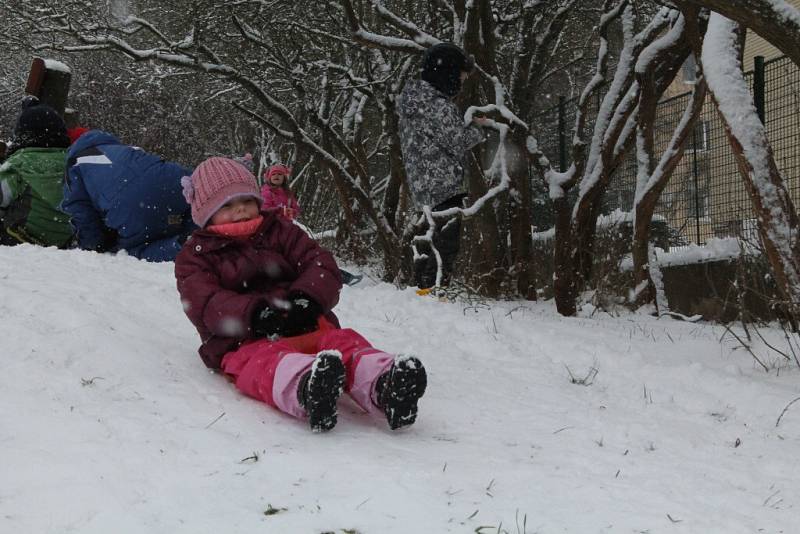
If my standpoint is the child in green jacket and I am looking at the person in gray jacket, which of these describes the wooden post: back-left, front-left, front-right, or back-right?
back-left

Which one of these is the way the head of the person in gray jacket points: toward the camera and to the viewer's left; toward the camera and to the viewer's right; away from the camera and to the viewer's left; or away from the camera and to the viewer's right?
away from the camera and to the viewer's right

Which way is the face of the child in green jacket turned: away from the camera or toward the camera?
away from the camera

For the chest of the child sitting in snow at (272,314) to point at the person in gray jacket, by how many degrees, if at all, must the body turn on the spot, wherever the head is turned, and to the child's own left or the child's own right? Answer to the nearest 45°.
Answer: approximately 135° to the child's own left

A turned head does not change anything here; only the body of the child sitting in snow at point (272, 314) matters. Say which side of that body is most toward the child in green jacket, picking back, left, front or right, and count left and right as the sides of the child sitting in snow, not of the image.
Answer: back

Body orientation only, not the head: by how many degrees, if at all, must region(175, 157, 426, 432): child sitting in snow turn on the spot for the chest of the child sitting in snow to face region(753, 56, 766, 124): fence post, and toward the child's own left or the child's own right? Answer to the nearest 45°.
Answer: approximately 90° to the child's own left

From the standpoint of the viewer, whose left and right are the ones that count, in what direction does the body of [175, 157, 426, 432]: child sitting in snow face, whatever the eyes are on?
facing the viewer and to the right of the viewer

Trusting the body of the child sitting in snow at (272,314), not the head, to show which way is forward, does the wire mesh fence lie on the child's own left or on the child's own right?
on the child's own left

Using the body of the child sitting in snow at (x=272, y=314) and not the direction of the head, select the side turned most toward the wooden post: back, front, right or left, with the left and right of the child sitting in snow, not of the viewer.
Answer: back
